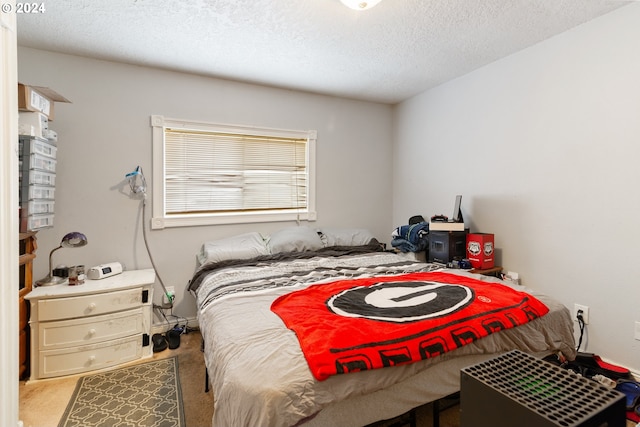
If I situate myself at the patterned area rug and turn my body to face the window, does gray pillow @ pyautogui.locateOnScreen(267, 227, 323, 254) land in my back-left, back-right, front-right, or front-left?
front-right

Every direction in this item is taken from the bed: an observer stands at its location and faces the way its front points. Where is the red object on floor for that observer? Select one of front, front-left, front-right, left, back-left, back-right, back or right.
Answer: left

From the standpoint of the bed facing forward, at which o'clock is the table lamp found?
The table lamp is roughly at 5 o'clock from the bed.

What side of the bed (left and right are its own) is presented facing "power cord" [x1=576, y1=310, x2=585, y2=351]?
left

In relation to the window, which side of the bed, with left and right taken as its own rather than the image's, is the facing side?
back

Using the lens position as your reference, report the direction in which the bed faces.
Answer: facing the viewer and to the right of the viewer

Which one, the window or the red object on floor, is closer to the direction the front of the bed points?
the red object on floor

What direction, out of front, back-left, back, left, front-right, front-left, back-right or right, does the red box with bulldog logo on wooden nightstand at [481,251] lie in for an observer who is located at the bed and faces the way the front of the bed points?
left

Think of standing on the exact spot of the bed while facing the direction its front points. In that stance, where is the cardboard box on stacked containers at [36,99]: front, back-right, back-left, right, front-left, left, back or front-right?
back-right

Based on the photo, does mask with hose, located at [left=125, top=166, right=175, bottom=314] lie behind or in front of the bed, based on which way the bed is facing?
behind
